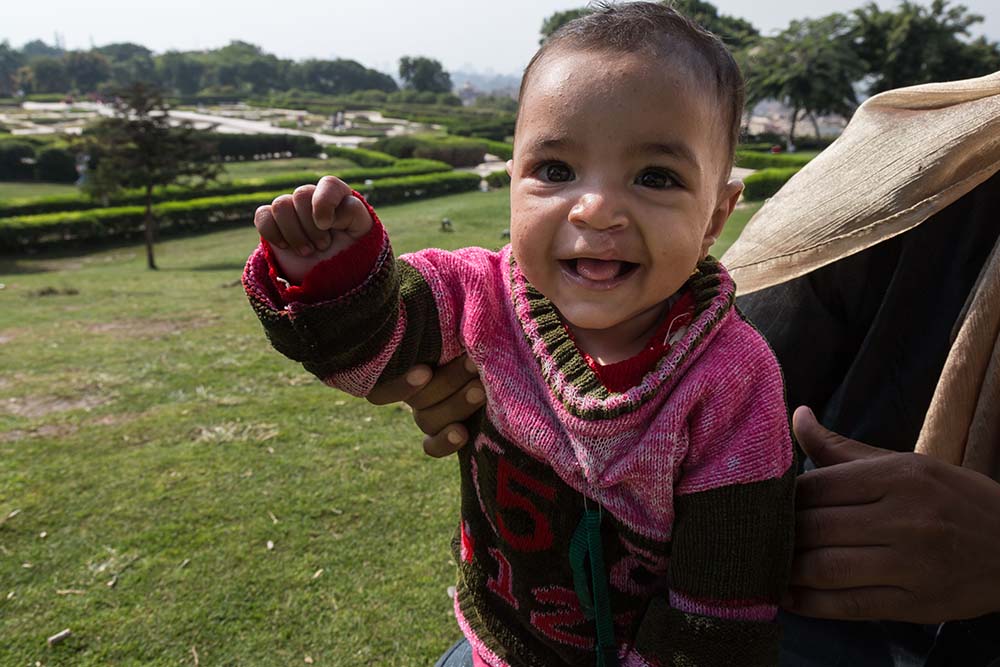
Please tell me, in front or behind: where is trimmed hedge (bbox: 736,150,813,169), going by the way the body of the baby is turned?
behind

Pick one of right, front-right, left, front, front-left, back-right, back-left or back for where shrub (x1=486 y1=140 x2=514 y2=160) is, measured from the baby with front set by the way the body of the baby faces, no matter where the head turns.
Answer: back

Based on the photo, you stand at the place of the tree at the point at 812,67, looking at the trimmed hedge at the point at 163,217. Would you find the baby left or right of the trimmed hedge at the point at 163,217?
left

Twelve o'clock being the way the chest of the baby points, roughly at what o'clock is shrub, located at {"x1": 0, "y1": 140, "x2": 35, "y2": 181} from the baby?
The shrub is roughly at 5 o'clock from the baby.

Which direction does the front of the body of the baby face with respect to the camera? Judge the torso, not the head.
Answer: toward the camera

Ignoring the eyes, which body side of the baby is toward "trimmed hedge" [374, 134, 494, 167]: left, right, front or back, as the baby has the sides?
back

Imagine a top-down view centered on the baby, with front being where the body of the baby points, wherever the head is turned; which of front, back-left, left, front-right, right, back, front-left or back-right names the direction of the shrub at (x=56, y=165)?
back-right

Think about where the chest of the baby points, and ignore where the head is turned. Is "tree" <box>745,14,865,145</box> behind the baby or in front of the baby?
behind

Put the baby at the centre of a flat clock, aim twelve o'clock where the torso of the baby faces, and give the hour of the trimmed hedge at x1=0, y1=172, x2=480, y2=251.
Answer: The trimmed hedge is roughly at 5 o'clock from the baby.
